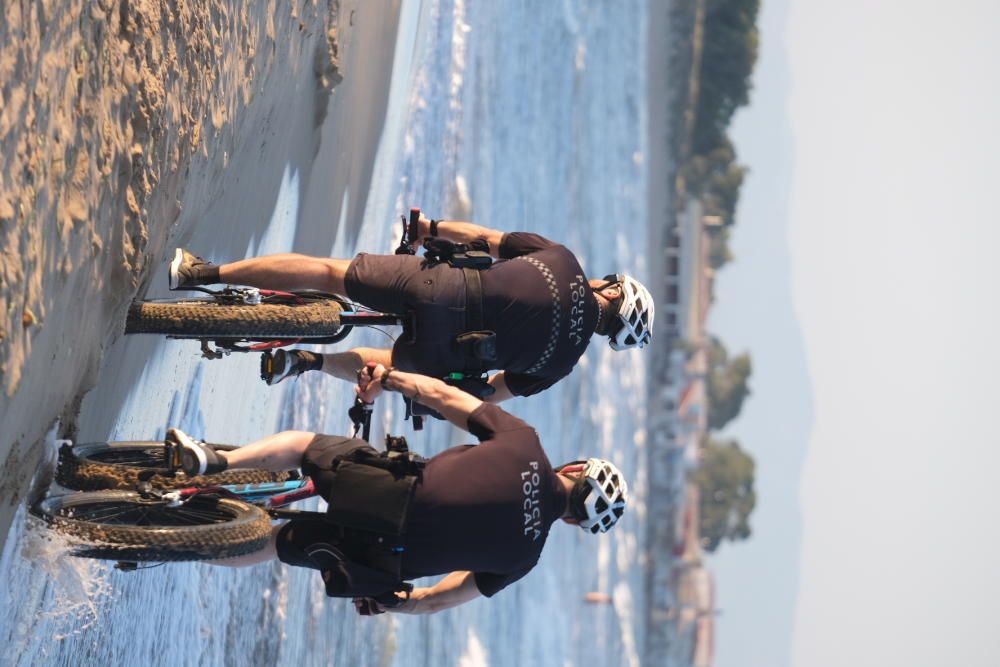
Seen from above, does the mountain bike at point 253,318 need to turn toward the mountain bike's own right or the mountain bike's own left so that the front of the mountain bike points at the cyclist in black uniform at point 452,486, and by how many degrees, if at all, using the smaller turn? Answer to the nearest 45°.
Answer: approximately 135° to the mountain bike's own right

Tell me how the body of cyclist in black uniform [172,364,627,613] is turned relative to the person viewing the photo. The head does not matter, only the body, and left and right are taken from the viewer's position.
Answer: facing away from the viewer

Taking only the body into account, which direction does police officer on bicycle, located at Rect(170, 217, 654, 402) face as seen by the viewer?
away from the camera

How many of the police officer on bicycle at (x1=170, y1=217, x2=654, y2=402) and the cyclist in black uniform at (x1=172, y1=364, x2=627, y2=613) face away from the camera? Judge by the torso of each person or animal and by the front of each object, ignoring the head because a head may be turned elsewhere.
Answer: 2

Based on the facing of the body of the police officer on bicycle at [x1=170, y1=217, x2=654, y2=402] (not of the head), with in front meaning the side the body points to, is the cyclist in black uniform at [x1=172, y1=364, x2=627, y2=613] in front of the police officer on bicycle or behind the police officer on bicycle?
behind

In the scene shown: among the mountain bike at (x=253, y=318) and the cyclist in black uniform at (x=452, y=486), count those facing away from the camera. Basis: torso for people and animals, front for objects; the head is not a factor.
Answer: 2

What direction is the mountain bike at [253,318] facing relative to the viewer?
away from the camera
